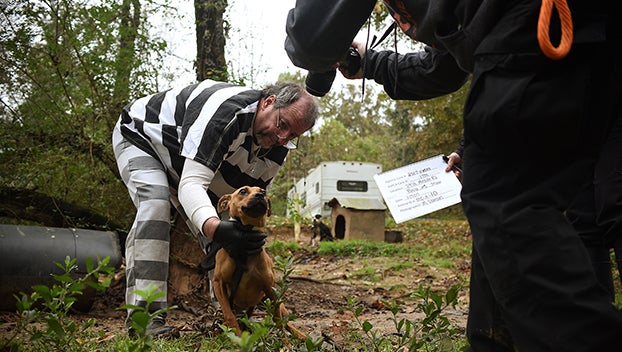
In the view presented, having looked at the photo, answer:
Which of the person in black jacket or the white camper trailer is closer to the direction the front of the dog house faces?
the person in black jacket

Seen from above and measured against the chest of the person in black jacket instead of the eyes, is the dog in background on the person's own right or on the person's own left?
on the person's own right

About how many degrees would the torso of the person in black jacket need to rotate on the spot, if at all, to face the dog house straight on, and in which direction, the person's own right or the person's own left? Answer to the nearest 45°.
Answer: approximately 90° to the person's own right

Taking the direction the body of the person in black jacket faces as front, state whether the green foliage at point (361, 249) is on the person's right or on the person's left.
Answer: on the person's right

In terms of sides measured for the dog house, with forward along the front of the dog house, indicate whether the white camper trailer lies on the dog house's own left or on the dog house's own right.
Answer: on the dog house's own right

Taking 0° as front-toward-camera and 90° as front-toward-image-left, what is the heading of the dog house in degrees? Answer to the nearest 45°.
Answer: approximately 45°

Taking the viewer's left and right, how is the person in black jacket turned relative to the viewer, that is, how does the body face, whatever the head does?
facing to the left of the viewer

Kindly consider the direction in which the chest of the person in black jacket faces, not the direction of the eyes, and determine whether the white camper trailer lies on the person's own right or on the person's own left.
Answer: on the person's own right
